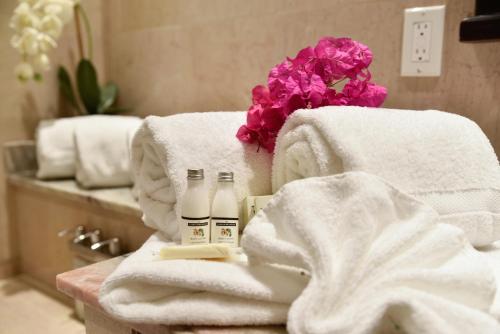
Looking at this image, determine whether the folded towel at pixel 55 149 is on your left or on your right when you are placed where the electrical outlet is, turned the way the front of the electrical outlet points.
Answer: on your right

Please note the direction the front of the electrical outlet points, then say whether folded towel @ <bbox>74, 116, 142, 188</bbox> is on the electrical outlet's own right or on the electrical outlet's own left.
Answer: on the electrical outlet's own right

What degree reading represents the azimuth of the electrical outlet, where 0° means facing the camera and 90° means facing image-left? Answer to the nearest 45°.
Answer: approximately 0°

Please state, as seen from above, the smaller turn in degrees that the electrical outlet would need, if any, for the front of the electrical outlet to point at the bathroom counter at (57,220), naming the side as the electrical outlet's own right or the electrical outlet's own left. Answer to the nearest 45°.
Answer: approximately 90° to the electrical outlet's own right

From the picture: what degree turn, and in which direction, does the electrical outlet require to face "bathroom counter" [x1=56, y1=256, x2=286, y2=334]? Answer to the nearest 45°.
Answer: approximately 45° to its right

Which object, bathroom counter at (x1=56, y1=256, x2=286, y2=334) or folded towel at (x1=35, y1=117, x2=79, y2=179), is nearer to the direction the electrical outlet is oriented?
the bathroom counter
